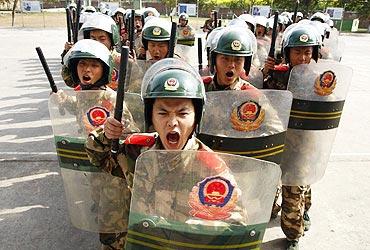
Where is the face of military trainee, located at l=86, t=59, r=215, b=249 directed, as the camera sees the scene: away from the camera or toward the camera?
toward the camera

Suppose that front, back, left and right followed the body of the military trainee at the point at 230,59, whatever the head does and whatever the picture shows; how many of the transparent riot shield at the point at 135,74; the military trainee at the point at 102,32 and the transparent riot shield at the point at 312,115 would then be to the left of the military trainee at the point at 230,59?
1

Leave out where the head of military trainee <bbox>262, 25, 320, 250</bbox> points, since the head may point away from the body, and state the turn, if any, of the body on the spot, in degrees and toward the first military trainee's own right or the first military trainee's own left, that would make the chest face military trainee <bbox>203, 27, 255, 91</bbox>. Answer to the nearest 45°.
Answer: approximately 45° to the first military trainee's own right

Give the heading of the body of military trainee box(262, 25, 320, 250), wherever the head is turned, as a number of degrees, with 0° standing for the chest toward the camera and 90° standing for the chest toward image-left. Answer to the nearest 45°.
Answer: approximately 0°

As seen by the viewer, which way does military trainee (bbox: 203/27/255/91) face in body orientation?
toward the camera

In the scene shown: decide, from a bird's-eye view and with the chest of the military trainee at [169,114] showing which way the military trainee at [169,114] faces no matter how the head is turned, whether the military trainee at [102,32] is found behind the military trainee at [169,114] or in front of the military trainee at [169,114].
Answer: behind

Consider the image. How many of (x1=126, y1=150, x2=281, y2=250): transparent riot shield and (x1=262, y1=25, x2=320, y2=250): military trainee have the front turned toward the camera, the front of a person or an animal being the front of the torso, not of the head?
2

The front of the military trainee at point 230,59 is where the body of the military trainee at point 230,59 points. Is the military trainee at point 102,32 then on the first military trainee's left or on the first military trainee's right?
on the first military trainee's right

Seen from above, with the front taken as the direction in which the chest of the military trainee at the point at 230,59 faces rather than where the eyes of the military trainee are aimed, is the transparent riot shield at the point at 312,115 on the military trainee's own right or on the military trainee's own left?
on the military trainee's own left

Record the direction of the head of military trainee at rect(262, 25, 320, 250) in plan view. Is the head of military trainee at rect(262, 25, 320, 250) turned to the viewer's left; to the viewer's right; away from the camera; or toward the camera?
toward the camera

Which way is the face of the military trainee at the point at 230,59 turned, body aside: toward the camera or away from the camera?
toward the camera

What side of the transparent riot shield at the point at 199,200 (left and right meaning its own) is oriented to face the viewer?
front
